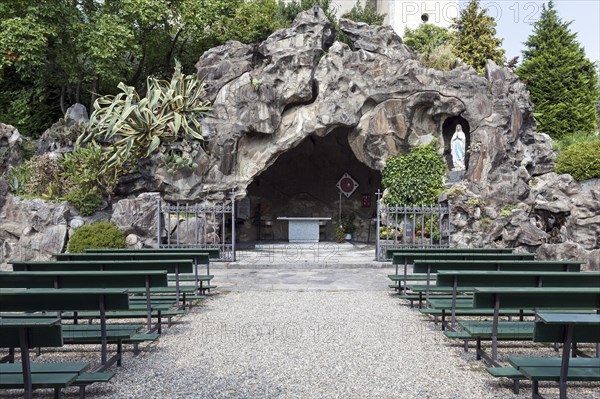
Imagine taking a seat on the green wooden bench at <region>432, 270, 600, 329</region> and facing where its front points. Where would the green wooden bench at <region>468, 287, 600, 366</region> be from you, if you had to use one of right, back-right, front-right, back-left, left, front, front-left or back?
back

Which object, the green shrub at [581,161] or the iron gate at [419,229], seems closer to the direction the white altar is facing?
the iron gate

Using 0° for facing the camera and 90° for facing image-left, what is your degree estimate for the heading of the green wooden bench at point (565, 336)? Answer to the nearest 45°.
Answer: approximately 180°

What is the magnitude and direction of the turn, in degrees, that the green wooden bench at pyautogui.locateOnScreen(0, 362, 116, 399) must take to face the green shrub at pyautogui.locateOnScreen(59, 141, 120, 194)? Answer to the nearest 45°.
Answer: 0° — it already faces it

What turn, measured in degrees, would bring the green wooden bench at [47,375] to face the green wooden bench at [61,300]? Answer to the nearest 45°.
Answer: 0° — it already faces it

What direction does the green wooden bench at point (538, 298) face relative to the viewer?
away from the camera

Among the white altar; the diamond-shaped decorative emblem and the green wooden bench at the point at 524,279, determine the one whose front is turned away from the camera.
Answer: the green wooden bench

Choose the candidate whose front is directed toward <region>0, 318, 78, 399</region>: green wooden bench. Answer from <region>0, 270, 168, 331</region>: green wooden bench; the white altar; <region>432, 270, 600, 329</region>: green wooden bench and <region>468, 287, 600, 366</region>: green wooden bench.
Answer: the white altar

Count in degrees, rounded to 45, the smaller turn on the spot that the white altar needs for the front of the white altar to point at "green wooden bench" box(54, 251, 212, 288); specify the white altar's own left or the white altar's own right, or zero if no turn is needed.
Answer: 0° — it already faces it
